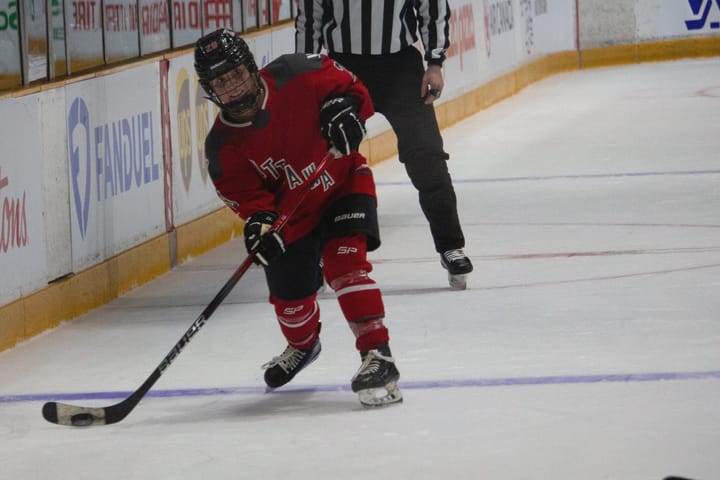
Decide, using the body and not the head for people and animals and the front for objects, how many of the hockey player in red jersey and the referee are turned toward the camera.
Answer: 2

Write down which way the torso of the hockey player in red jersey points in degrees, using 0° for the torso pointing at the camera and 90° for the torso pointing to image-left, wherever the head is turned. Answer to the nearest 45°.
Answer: approximately 0°

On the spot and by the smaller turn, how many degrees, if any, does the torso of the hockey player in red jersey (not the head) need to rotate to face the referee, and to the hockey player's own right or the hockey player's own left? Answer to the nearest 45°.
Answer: approximately 180°

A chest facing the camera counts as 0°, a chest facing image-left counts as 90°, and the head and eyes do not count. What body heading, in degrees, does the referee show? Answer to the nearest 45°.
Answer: approximately 0°
